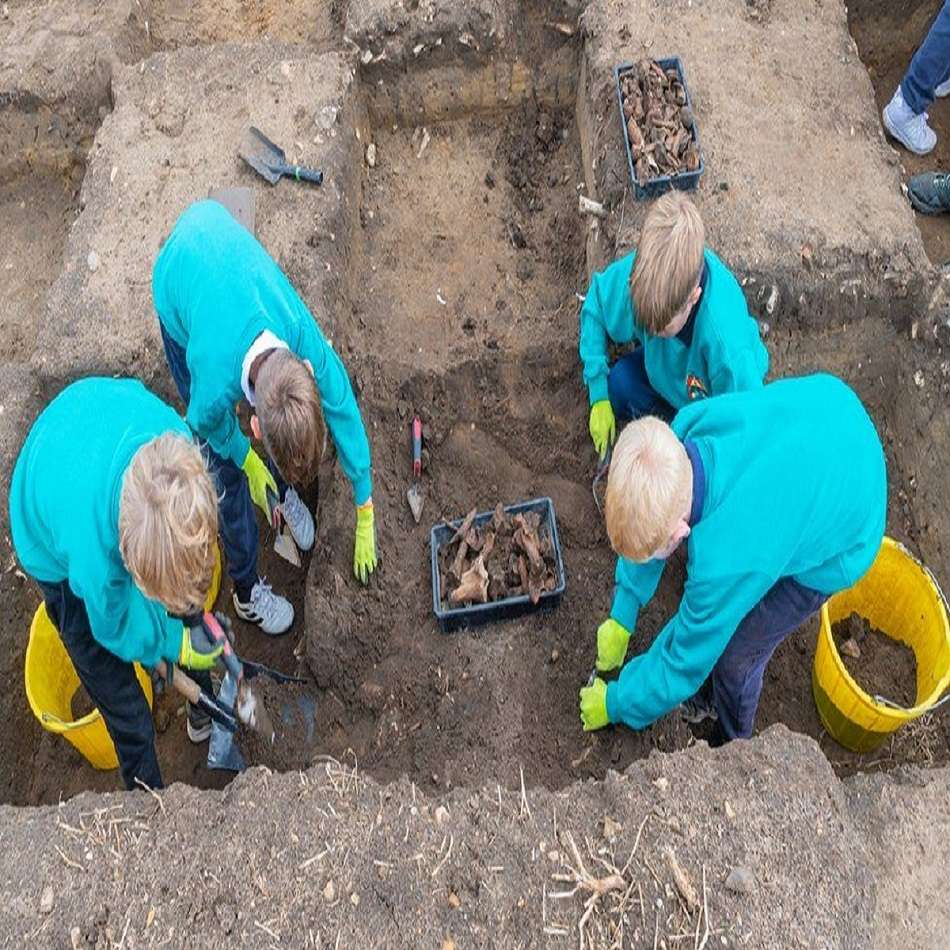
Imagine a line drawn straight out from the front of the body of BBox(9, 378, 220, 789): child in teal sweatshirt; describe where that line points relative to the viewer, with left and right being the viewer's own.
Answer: facing the viewer and to the right of the viewer

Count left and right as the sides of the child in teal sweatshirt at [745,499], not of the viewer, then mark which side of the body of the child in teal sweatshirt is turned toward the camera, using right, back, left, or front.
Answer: left

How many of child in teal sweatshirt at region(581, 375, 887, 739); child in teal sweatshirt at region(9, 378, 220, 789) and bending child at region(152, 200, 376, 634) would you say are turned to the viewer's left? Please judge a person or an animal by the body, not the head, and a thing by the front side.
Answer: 1

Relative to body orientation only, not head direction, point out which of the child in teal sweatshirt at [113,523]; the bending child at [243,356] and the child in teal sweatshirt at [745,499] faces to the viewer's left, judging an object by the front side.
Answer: the child in teal sweatshirt at [745,499]

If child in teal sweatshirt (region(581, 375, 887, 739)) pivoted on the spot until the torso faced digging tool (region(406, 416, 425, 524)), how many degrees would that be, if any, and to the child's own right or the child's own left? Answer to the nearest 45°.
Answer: approximately 45° to the child's own right

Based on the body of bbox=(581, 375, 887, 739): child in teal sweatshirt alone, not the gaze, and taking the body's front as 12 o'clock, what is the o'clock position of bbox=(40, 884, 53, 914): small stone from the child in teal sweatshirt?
The small stone is roughly at 11 o'clock from the child in teal sweatshirt.

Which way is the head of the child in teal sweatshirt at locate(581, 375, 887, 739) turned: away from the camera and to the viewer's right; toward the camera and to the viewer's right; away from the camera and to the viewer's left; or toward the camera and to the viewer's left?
toward the camera and to the viewer's left

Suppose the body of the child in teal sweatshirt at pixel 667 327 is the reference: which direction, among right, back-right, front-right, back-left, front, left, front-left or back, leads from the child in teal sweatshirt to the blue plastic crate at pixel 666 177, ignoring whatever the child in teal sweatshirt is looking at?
back-right

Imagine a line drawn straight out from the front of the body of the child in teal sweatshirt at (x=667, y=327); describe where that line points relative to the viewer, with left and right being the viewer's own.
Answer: facing the viewer and to the left of the viewer
